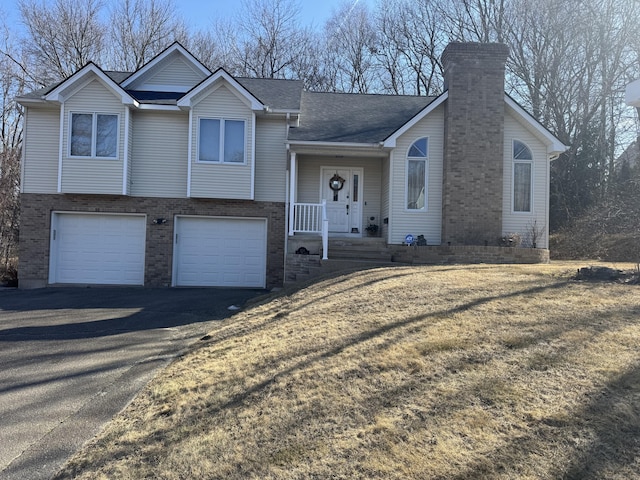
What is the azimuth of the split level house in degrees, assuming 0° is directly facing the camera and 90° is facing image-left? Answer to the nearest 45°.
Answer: approximately 0°
